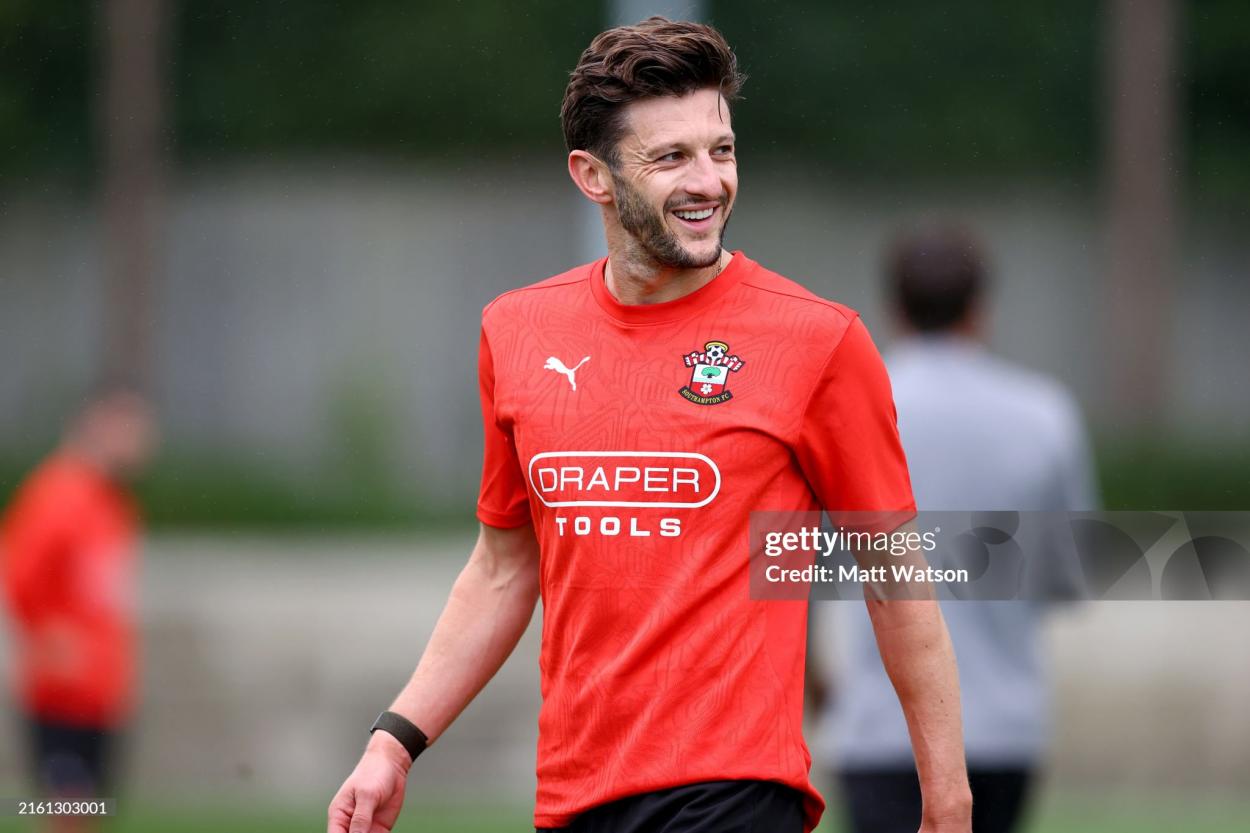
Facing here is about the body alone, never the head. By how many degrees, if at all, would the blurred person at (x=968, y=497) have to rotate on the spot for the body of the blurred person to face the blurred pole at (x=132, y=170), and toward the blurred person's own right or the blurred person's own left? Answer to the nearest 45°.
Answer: approximately 45° to the blurred person's own left

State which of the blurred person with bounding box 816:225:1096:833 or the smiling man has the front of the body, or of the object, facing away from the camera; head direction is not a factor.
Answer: the blurred person

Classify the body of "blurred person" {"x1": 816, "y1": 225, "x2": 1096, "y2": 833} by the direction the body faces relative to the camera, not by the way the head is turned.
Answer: away from the camera

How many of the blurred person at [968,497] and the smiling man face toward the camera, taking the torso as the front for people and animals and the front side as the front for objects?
1

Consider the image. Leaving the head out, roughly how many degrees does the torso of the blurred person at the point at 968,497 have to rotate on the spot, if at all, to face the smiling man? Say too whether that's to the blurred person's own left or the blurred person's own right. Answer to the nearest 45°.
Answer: approximately 180°

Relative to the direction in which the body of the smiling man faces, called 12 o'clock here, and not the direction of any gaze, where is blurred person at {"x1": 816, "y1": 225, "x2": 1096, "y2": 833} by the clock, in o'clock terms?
The blurred person is roughly at 7 o'clock from the smiling man.

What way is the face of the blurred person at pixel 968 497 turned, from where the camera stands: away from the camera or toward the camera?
away from the camera

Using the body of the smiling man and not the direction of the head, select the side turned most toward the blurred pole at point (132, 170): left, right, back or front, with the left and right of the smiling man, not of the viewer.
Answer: back

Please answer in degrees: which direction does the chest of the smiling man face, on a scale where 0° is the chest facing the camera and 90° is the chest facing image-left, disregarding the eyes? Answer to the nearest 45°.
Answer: approximately 0°

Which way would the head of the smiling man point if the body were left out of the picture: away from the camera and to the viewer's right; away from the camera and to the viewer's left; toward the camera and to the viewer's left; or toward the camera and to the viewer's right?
toward the camera and to the viewer's right

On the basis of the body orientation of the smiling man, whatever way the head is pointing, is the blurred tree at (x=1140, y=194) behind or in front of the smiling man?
behind

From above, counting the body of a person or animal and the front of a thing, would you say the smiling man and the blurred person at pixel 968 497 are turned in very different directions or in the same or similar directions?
very different directions

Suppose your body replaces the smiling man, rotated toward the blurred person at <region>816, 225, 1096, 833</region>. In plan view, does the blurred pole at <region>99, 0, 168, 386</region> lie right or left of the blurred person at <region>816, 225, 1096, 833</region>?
left

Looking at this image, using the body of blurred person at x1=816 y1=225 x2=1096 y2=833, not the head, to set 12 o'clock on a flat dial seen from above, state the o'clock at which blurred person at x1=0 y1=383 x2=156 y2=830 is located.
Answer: blurred person at x1=0 y1=383 x2=156 y2=830 is roughly at 10 o'clock from blurred person at x1=816 y1=225 x2=1096 y2=833.

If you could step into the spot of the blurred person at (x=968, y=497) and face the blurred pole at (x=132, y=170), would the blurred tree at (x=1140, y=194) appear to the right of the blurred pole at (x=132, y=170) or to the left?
right

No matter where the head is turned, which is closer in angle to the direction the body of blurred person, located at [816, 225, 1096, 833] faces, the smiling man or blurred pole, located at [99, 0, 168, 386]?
the blurred pole
